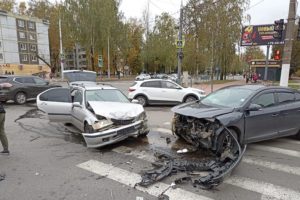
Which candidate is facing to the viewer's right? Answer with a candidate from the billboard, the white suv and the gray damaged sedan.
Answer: the white suv

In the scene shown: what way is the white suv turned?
to the viewer's right

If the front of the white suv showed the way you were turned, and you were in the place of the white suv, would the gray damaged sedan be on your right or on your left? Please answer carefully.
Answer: on your right

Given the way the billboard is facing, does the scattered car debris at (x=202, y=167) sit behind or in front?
in front

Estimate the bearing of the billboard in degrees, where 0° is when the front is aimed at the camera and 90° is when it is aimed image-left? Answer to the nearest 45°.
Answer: approximately 0°

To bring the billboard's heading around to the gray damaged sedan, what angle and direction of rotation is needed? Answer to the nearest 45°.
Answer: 0° — it already faces it

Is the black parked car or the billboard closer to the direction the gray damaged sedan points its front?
the black parked car

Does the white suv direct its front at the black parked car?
no

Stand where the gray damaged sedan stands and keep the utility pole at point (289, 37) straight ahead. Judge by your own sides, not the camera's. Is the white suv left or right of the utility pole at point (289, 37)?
left

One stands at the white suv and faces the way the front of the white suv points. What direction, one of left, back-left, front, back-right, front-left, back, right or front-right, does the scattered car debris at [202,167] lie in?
right

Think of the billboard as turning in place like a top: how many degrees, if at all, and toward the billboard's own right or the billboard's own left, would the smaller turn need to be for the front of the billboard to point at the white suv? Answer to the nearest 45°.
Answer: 0° — it already faces it

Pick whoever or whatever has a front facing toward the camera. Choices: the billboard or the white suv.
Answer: the billboard

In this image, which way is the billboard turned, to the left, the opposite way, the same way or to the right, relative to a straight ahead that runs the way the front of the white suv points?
to the right

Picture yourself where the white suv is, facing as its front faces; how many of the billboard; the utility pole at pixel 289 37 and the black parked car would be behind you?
1

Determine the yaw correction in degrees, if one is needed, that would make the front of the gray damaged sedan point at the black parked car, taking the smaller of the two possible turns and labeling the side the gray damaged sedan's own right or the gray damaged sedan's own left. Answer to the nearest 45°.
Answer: approximately 45° to the gray damaged sedan's own right

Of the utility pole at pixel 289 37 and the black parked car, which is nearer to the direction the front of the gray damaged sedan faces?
the black parked car
